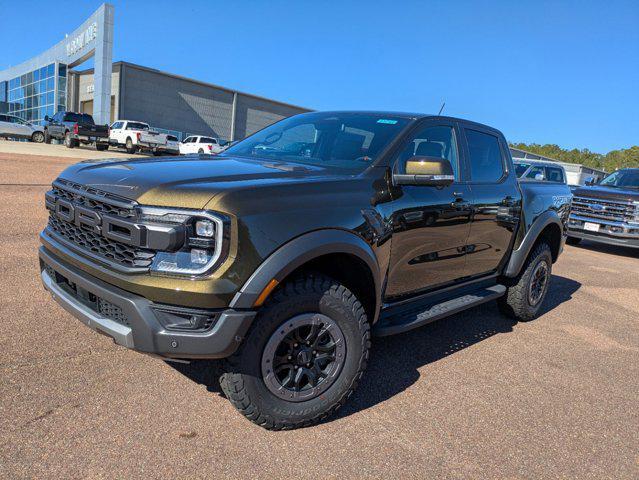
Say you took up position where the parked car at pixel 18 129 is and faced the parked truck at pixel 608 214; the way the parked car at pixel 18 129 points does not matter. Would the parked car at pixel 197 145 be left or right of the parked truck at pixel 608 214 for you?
left

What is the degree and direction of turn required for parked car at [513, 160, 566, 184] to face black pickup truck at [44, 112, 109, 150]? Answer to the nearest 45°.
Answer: approximately 45° to its right

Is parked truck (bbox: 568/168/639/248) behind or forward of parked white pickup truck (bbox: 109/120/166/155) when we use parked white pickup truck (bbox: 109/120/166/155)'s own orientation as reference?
behind

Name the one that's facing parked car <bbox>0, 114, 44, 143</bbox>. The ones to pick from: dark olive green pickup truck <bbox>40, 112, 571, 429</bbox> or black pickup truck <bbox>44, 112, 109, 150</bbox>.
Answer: black pickup truck <bbox>44, 112, 109, 150</bbox>

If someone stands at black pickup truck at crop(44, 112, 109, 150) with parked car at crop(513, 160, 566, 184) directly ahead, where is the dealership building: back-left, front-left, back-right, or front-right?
back-left

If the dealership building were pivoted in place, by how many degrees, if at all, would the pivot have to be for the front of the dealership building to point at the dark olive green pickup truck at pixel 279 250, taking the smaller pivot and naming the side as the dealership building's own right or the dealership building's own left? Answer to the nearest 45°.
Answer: approximately 45° to the dealership building's own left

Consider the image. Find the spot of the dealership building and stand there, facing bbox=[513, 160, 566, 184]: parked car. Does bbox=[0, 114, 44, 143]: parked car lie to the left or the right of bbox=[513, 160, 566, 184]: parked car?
right

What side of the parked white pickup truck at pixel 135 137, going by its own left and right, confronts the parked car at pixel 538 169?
back
